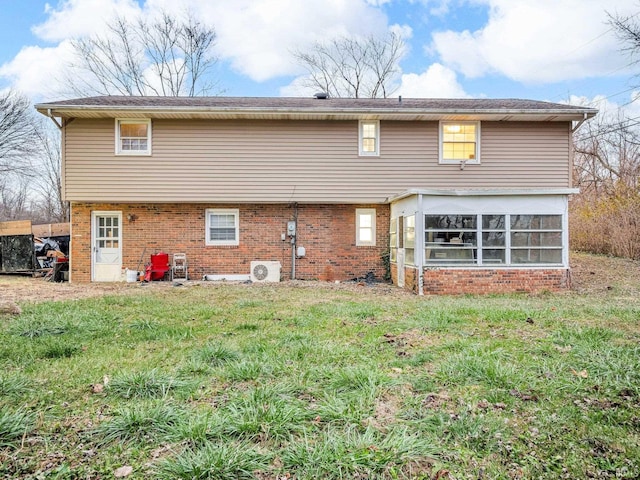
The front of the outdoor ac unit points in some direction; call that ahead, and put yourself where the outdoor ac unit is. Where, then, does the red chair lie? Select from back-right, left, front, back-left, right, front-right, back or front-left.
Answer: right

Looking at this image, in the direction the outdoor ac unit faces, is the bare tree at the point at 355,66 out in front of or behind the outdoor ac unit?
behind

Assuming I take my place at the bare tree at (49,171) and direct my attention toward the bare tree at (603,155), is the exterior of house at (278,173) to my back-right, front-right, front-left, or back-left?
front-right

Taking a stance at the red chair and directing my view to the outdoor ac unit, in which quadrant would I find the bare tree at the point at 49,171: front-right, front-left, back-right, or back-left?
back-left

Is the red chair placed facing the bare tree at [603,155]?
no

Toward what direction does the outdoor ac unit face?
toward the camera

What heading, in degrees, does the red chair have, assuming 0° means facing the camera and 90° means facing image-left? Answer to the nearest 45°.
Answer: approximately 45°

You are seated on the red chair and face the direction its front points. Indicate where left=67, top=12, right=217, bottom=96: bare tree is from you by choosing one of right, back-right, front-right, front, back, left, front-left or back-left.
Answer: back-right

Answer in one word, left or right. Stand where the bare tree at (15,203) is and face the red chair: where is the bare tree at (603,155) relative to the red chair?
left

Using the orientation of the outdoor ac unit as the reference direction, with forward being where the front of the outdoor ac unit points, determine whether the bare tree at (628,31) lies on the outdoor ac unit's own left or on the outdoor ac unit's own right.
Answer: on the outdoor ac unit's own left

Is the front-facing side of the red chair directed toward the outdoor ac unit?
no

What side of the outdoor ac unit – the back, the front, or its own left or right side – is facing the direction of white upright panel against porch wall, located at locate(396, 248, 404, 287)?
left

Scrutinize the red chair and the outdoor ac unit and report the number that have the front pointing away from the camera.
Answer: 0

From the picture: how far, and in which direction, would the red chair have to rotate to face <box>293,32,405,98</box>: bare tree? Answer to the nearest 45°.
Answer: approximately 180°

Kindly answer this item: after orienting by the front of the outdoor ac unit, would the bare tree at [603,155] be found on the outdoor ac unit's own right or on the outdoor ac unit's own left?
on the outdoor ac unit's own left
